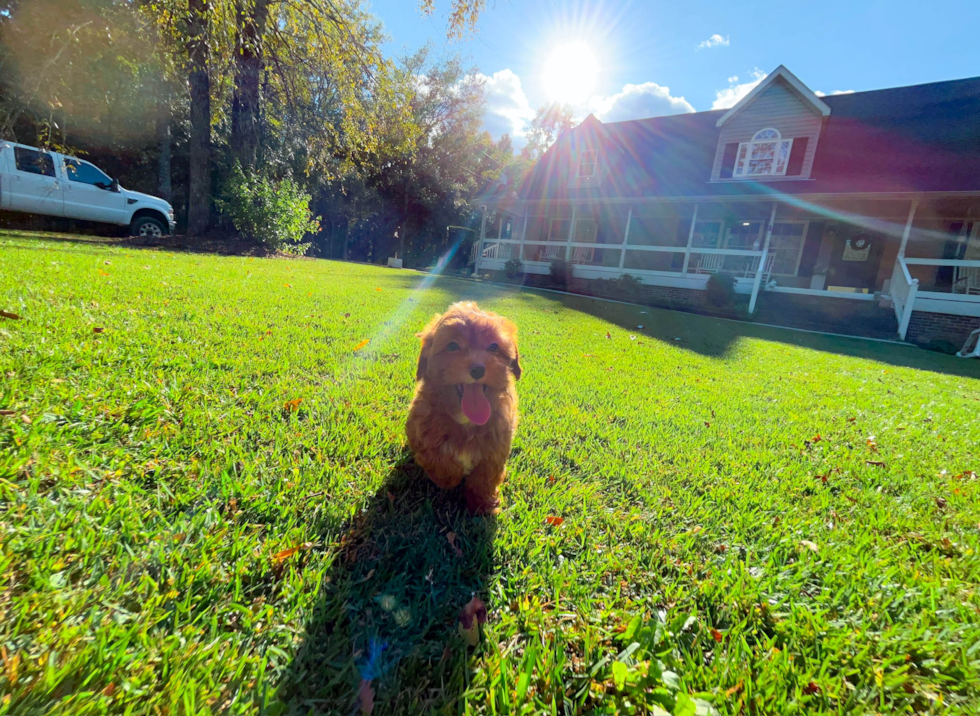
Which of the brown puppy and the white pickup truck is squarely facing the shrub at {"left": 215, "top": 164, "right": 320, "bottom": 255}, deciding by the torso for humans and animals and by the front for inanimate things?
the white pickup truck

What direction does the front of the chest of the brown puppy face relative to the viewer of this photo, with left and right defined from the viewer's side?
facing the viewer

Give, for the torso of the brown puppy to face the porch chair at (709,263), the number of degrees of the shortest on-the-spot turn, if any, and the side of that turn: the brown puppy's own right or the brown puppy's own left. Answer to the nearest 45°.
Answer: approximately 135° to the brown puppy's own left

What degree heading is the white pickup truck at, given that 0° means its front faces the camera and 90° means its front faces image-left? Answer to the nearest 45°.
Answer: approximately 270°

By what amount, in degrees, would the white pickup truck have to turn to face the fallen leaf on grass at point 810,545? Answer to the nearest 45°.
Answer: approximately 90° to its right

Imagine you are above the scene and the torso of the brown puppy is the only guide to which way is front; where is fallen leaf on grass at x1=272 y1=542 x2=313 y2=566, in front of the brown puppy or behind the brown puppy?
in front

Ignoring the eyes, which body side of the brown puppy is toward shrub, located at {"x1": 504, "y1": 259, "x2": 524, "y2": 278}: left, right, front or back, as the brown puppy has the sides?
back

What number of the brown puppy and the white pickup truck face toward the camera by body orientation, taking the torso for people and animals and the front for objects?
1

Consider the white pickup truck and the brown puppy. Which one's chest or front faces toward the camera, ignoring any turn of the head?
the brown puppy

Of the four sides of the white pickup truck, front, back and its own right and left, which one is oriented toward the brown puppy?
right

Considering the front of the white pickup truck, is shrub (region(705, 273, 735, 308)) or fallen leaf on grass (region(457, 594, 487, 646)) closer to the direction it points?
the shrub

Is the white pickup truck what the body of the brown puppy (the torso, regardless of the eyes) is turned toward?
no

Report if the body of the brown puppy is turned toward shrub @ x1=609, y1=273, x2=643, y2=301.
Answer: no

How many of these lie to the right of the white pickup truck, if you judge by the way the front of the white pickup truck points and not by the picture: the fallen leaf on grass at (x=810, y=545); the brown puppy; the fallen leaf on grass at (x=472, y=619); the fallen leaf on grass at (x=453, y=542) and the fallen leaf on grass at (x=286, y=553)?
5

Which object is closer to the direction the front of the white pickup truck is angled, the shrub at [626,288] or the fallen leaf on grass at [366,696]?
the shrub
